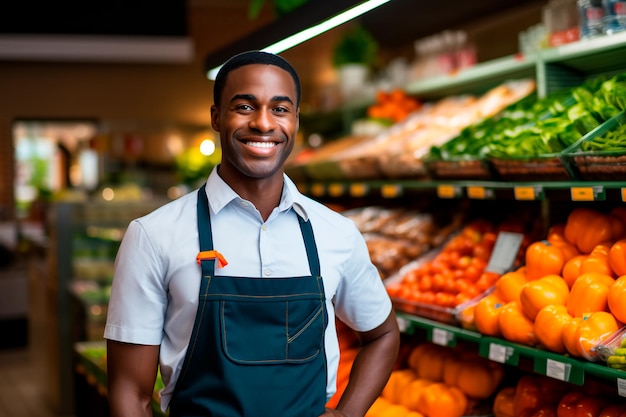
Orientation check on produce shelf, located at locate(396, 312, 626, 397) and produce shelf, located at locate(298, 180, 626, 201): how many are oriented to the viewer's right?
0

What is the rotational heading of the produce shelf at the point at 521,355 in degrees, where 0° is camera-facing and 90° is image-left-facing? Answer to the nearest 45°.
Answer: approximately 45°

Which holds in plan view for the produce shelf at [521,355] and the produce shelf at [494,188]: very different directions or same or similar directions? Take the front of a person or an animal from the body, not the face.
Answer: same or similar directions

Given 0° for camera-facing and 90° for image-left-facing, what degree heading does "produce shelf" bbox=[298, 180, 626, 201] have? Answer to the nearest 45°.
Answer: approximately 45°

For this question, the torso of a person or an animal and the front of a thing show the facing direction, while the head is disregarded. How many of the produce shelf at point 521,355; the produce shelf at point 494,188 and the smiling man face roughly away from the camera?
0

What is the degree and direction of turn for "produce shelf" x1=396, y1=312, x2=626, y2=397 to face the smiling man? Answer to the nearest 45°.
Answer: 0° — it already faces them

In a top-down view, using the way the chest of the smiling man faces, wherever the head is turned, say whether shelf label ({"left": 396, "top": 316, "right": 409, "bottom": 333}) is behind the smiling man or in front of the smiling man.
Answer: behind

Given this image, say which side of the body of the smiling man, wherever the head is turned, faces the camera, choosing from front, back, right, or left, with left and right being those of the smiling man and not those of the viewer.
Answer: front
